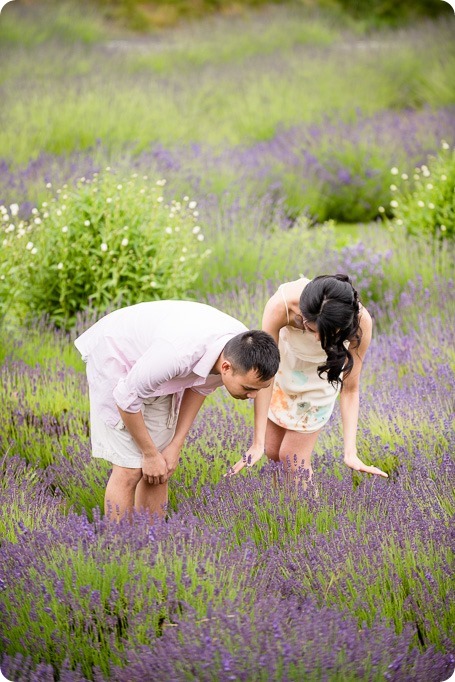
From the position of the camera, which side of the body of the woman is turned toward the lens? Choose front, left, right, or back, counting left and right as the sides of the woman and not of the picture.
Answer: front

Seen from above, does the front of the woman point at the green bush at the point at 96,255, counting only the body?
no

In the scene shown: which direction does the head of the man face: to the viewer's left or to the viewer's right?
to the viewer's right

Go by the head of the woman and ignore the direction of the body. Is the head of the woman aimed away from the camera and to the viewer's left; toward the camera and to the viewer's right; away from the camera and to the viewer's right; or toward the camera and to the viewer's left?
toward the camera and to the viewer's left

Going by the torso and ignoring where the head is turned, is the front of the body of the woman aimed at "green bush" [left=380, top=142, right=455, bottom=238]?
no
